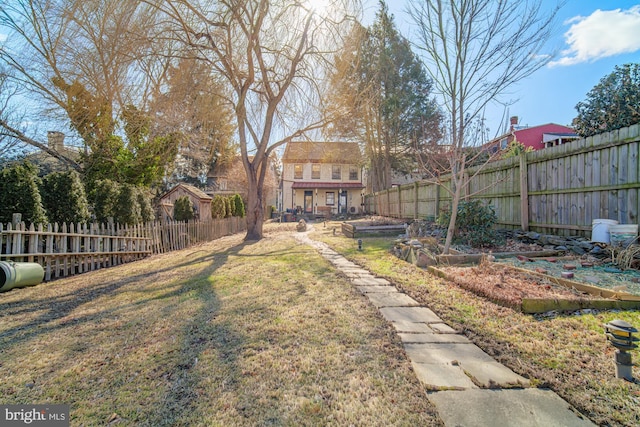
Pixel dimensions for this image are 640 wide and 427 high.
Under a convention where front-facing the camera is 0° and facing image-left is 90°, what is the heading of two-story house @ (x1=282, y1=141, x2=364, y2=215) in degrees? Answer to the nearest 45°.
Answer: approximately 0°

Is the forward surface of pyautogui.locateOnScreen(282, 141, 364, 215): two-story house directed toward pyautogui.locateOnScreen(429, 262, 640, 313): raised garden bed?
yes

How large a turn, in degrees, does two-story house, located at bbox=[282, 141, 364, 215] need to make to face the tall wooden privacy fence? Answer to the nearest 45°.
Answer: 0° — it already faces it

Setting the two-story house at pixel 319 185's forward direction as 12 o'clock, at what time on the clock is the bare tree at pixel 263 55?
The bare tree is roughly at 12 o'clock from the two-story house.

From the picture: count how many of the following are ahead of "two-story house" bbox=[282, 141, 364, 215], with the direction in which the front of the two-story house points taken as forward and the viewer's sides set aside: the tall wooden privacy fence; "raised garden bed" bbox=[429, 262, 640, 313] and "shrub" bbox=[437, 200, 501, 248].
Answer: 3

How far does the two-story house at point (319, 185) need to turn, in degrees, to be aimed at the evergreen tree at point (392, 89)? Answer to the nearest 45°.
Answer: approximately 45° to its left
